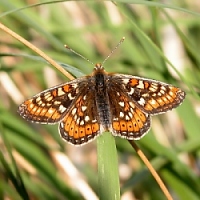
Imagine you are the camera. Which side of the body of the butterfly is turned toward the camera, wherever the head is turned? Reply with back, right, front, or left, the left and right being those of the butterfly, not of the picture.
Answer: back
